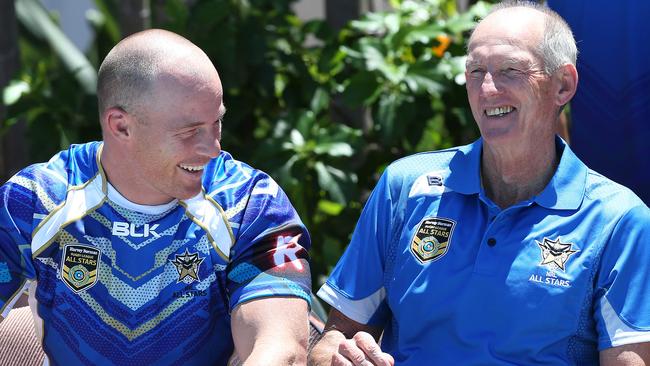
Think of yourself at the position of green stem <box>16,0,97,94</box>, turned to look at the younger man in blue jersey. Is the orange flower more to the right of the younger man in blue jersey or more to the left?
left

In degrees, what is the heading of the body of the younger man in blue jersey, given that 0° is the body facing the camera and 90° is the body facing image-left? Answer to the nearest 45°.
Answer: approximately 0°

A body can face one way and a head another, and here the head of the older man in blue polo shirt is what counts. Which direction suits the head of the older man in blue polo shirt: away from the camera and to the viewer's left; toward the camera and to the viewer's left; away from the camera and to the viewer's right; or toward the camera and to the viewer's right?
toward the camera and to the viewer's left

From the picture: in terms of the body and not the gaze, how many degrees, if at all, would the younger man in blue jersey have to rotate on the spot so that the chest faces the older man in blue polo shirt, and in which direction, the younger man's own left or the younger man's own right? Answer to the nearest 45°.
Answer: approximately 90° to the younger man's own left

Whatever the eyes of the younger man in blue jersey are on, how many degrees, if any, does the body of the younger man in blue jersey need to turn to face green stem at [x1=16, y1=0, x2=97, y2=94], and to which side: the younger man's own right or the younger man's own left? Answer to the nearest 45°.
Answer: approximately 180°

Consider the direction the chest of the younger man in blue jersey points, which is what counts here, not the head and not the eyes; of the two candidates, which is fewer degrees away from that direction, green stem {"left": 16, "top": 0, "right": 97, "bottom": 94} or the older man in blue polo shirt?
the older man in blue polo shirt

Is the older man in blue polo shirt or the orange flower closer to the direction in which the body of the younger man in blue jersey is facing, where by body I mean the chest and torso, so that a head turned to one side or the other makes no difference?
the older man in blue polo shirt
